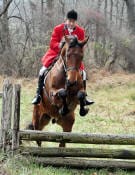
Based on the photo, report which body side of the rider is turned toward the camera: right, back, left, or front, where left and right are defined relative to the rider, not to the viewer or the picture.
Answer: front
